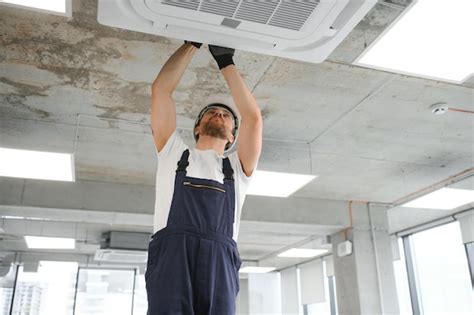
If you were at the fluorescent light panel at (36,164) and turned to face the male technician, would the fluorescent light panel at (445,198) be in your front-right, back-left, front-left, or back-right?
front-left

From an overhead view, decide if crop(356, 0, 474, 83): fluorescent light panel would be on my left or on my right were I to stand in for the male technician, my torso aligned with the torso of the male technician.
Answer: on my left

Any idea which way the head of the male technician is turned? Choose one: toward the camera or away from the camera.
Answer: toward the camera

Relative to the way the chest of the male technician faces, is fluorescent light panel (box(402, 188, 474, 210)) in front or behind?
behind

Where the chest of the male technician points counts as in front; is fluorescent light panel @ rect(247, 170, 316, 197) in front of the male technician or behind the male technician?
behind

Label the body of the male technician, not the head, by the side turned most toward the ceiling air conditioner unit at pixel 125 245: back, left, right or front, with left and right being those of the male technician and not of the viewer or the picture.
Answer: back

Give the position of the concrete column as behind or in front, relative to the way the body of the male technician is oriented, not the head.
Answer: behind

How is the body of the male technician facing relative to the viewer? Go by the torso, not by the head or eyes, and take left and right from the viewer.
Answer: facing the viewer

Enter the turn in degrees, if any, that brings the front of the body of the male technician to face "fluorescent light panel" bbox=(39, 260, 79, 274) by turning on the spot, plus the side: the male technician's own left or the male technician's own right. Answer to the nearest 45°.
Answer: approximately 180°

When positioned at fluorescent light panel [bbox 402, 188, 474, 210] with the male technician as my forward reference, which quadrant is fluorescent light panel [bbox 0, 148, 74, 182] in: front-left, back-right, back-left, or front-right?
front-right

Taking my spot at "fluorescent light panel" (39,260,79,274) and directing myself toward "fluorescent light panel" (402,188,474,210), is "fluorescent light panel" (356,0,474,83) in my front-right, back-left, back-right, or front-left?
front-right
